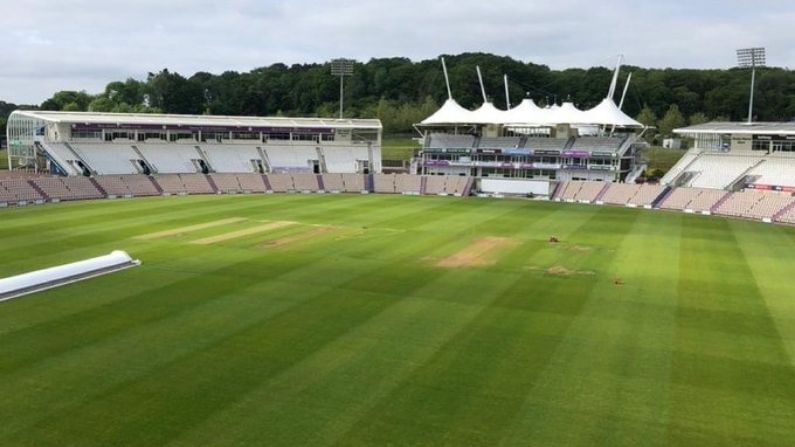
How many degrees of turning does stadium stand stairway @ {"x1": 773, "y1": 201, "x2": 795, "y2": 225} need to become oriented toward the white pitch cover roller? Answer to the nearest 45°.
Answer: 0° — it already faces it

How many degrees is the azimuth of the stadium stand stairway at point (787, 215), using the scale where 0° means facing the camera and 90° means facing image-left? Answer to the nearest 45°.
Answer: approximately 45°
